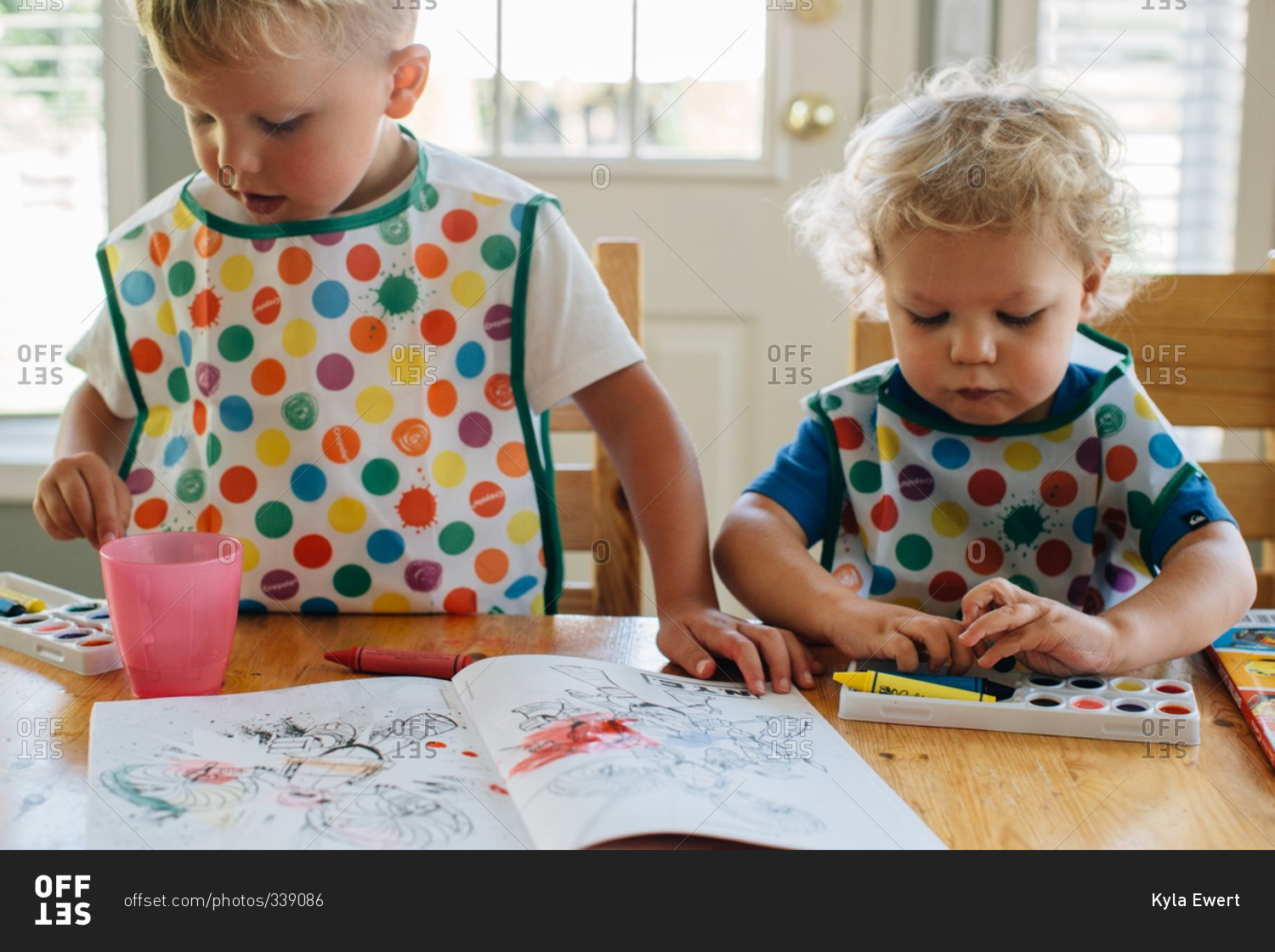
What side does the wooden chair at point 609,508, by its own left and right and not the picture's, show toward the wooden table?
front

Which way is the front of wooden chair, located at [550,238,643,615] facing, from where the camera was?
facing the viewer

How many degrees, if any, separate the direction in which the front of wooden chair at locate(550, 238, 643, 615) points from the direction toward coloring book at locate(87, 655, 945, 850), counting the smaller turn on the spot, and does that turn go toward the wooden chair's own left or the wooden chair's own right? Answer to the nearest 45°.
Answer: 0° — it already faces it

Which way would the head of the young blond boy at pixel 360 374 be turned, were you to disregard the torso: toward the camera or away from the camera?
toward the camera
